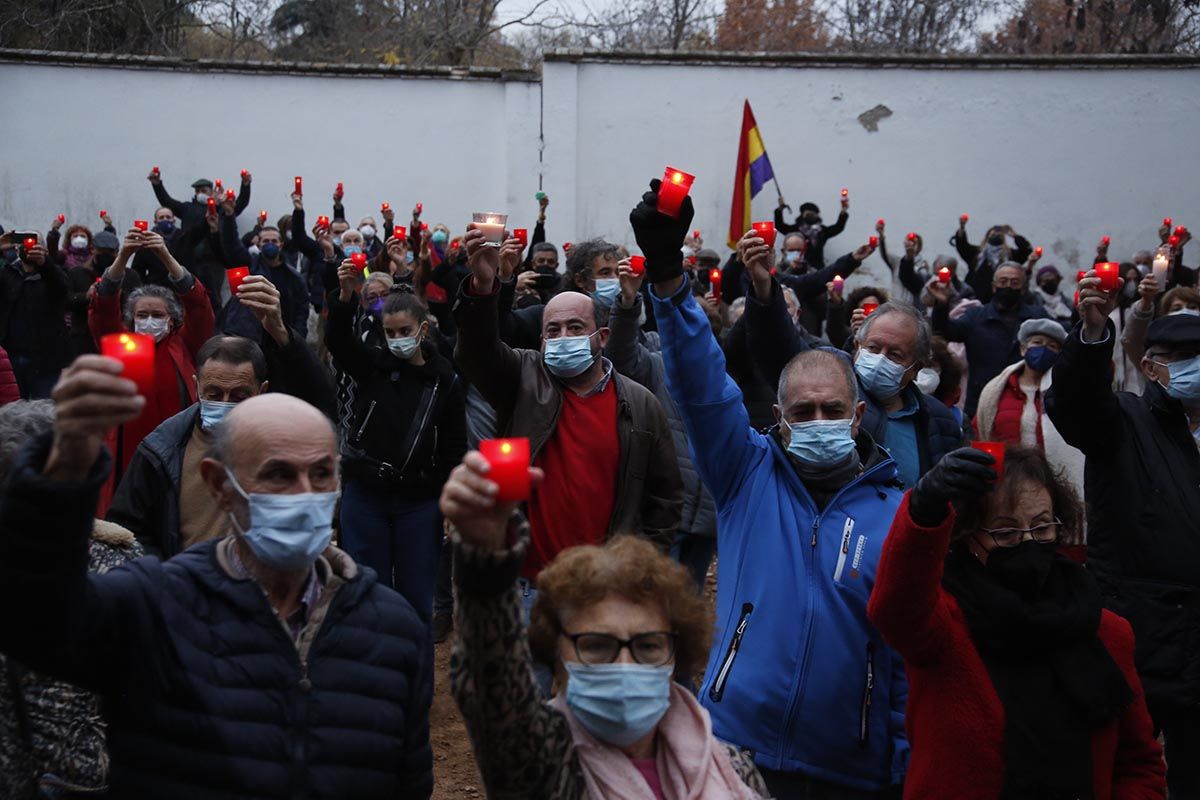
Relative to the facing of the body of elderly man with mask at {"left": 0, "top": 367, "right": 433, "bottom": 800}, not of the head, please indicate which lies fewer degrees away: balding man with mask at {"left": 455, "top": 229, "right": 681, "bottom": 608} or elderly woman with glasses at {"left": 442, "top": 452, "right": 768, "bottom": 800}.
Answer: the elderly woman with glasses

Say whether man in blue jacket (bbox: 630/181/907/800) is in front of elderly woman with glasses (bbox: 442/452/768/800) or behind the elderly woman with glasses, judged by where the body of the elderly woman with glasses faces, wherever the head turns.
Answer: behind

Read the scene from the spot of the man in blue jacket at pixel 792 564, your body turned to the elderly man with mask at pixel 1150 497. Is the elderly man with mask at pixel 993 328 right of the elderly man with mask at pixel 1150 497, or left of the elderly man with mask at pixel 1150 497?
left

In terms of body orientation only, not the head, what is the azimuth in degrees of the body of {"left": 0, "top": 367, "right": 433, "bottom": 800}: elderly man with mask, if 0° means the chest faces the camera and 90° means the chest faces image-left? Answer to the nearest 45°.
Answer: approximately 315°

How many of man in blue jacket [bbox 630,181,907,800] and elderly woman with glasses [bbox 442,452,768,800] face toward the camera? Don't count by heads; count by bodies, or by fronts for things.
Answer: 2

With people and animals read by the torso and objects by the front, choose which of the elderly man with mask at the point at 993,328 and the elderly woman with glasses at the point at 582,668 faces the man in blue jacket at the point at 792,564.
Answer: the elderly man with mask

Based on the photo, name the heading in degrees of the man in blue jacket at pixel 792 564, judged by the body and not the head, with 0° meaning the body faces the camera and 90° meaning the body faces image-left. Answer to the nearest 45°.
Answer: approximately 0°

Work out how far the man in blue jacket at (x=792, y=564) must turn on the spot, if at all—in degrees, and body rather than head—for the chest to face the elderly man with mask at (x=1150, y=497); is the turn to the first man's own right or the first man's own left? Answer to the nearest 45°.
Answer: approximately 135° to the first man's own left

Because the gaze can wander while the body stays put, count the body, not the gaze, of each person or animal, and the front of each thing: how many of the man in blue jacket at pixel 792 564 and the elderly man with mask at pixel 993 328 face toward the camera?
2
